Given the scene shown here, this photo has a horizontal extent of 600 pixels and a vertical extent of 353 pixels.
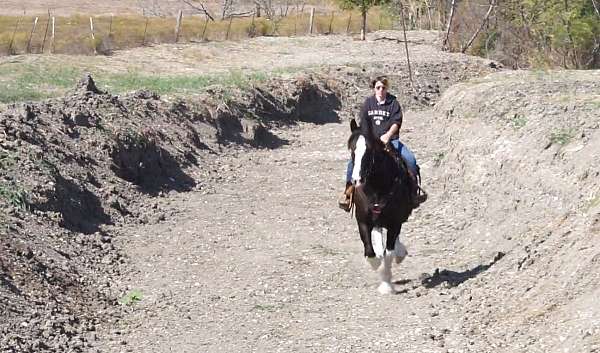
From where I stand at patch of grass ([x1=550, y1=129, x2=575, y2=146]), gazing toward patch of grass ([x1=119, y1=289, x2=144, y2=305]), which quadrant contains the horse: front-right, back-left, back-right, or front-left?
front-left

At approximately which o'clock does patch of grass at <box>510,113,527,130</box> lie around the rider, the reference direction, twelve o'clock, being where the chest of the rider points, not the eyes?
The patch of grass is roughly at 7 o'clock from the rider.

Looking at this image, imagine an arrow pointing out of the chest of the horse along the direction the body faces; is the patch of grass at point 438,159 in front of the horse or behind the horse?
behind

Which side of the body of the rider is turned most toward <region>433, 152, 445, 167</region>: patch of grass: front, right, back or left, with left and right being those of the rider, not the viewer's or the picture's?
back

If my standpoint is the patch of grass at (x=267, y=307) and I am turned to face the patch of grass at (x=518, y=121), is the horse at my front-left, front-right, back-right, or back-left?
front-right

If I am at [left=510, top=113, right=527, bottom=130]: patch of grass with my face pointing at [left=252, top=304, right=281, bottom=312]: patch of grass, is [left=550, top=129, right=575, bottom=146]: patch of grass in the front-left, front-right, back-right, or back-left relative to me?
front-left

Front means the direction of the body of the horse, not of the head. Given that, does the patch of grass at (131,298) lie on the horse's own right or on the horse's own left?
on the horse's own right

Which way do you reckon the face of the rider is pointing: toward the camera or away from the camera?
toward the camera

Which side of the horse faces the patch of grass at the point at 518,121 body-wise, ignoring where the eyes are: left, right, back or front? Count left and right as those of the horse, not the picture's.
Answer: back

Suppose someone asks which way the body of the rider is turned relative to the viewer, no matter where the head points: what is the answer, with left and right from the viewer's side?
facing the viewer

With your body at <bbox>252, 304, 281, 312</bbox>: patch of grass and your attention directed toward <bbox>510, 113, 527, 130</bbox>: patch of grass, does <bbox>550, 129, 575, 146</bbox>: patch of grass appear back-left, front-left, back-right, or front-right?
front-right
